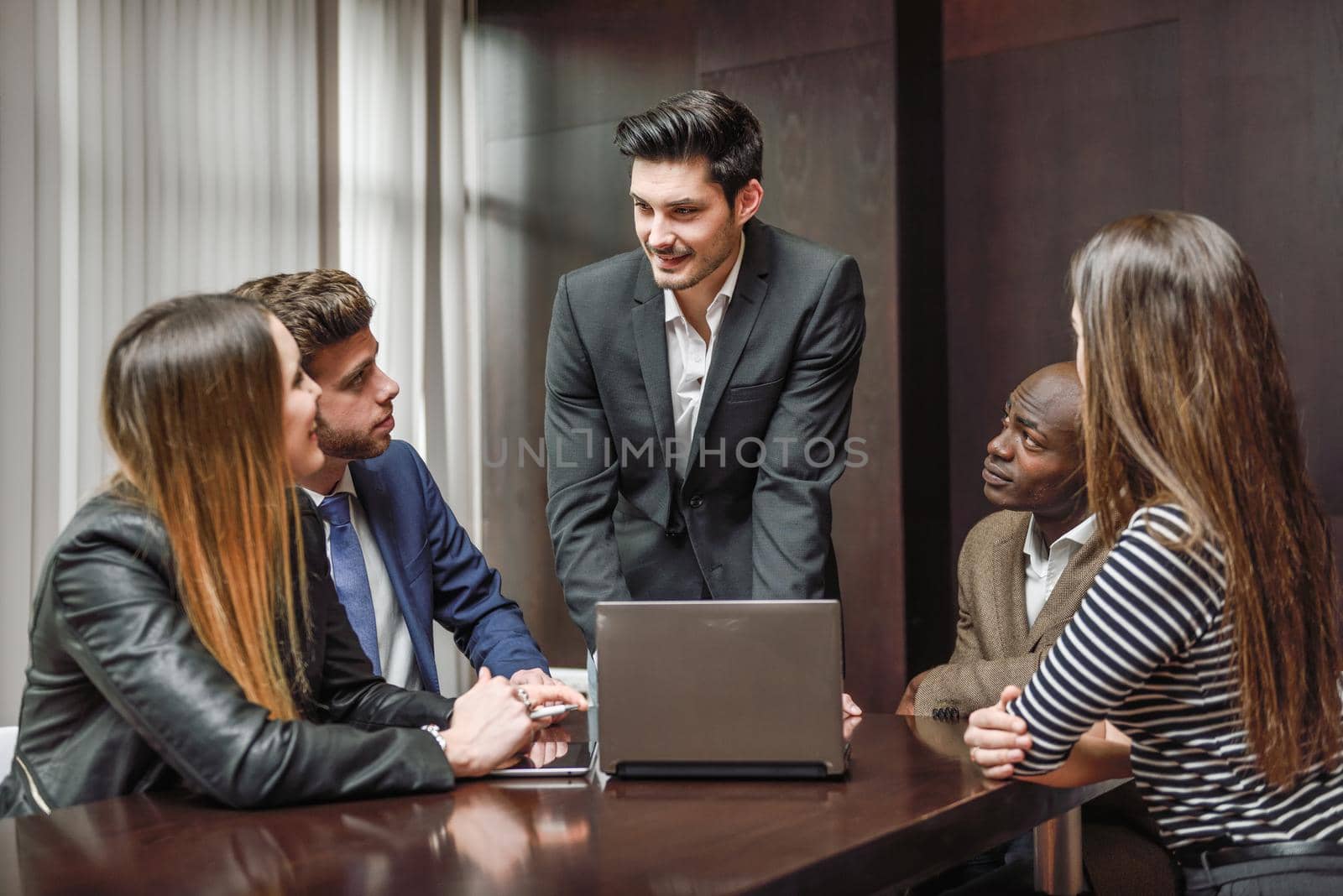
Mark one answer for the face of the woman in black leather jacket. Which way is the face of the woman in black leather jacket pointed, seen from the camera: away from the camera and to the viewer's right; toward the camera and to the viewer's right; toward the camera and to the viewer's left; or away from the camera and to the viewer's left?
away from the camera and to the viewer's right

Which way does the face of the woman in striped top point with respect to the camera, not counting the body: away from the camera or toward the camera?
away from the camera

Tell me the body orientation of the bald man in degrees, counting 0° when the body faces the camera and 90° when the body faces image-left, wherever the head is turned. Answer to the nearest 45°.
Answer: approximately 45°

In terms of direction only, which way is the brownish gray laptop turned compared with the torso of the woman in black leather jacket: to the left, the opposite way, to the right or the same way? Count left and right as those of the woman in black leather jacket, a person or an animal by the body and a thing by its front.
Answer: to the left

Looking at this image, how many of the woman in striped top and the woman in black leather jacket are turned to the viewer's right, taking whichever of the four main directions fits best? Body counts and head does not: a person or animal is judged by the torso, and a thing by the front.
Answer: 1

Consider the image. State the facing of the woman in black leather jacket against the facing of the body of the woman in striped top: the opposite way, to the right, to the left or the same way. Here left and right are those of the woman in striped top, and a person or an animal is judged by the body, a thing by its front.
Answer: to the right

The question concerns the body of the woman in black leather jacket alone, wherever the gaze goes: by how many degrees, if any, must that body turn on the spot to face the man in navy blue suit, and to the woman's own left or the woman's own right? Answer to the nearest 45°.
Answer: approximately 90° to the woman's own left

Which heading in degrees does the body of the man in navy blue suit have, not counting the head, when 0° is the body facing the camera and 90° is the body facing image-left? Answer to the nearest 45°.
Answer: approximately 315°

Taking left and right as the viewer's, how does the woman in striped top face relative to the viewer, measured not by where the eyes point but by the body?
facing away from the viewer and to the left of the viewer

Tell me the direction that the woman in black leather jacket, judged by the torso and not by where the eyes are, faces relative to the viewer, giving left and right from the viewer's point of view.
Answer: facing to the right of the viewer

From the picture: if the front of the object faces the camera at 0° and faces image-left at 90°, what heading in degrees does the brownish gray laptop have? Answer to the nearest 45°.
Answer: approximately 180°
